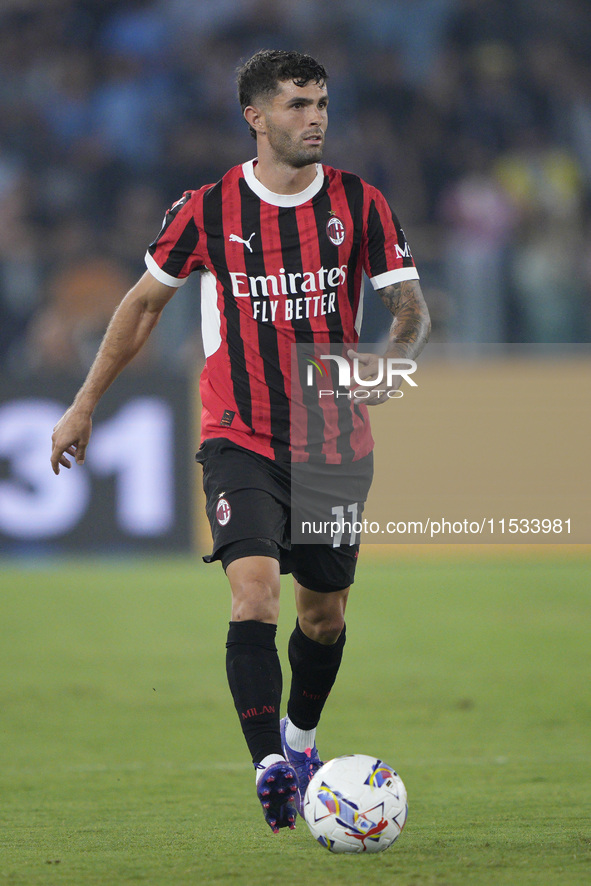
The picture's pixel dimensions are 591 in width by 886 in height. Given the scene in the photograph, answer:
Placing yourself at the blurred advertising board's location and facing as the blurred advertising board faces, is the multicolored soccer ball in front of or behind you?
in front

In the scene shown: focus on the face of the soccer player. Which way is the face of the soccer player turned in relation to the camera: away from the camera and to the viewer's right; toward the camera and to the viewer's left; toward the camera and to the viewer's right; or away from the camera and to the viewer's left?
toward the camera and to the viewer's right

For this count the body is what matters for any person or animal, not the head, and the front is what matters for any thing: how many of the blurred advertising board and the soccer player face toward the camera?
2

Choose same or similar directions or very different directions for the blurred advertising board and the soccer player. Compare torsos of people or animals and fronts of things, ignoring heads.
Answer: same or similar directions

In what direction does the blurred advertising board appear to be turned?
toward the camera

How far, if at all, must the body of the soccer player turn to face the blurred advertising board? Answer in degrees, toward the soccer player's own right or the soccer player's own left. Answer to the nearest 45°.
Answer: approximately 180°

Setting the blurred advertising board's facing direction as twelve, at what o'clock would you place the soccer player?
The soccer player is roughly at 12 o'clock from the blurred advertising board.

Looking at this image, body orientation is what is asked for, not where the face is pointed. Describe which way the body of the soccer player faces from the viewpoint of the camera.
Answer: toward the camera
